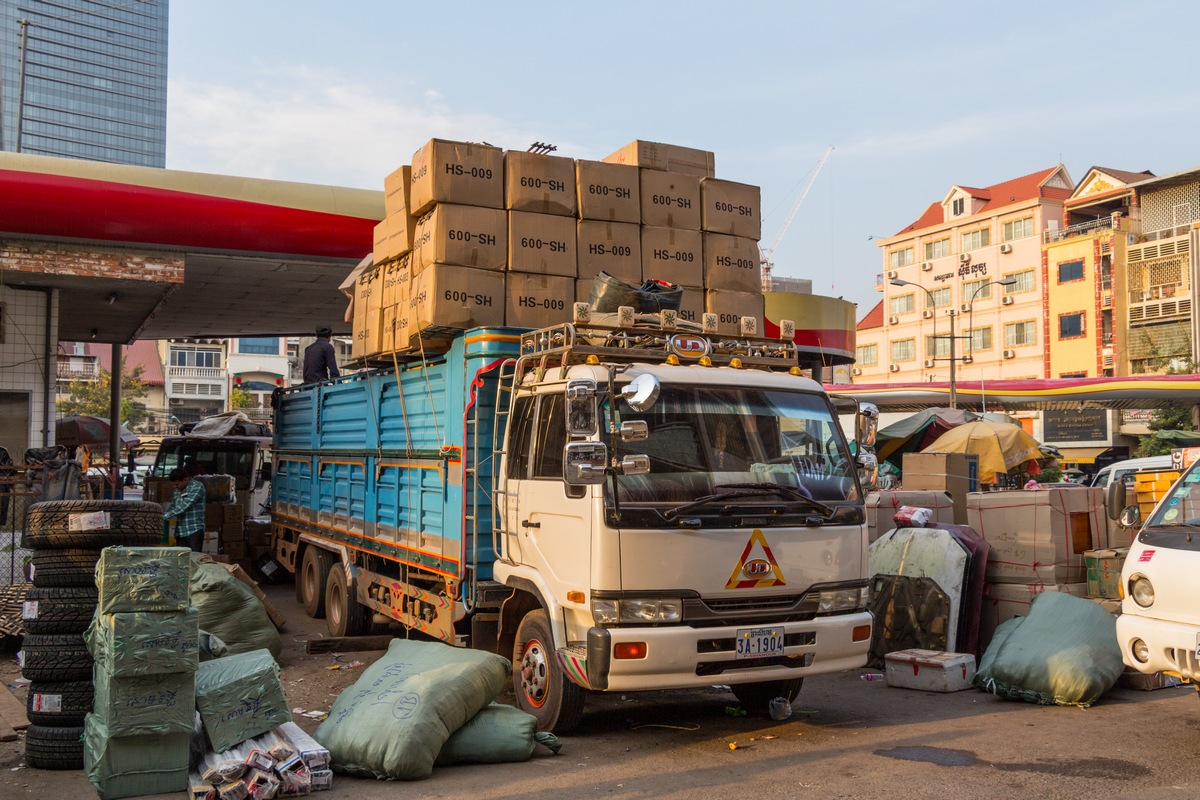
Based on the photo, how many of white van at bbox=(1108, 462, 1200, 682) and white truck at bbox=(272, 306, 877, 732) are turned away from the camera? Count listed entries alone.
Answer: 0

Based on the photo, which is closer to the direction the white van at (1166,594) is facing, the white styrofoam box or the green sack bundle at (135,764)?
the green sack bundle

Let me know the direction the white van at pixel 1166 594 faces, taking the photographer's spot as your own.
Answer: facing the viewer and to the left of the viewer

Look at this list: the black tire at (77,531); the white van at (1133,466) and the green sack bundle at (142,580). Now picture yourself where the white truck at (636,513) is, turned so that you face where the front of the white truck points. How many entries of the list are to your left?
1

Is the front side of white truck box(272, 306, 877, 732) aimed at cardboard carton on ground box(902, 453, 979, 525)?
no

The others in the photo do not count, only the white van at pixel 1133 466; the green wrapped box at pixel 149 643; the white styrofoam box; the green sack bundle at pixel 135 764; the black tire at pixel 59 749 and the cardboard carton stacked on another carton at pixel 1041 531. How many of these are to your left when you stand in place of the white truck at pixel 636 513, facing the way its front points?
3

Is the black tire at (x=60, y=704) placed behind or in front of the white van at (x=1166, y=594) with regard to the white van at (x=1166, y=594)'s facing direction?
in front

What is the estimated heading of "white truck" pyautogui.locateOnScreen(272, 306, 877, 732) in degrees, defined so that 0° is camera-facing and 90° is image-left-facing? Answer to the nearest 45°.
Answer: approximately 315°

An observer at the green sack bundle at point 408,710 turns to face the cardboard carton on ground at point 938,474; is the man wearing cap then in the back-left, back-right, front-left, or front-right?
front-left

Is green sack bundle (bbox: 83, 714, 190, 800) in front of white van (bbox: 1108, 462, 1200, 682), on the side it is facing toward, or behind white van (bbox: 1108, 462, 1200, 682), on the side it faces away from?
in front

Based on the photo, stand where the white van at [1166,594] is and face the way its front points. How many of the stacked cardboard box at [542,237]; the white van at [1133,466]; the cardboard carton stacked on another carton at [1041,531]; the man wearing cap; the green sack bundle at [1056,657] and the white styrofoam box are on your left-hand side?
0

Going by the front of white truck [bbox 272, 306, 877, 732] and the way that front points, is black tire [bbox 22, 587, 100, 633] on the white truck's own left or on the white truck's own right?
on the white truck's own right
